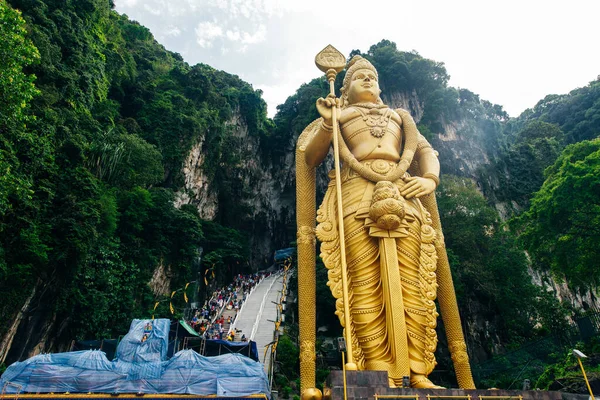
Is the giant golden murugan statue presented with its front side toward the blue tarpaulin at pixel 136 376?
no

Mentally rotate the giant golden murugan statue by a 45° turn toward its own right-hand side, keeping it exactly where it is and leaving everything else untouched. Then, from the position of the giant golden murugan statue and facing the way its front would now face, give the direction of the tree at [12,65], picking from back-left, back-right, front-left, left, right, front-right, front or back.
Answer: right

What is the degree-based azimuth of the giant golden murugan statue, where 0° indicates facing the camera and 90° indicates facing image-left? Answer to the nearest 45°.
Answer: approximately 315°
